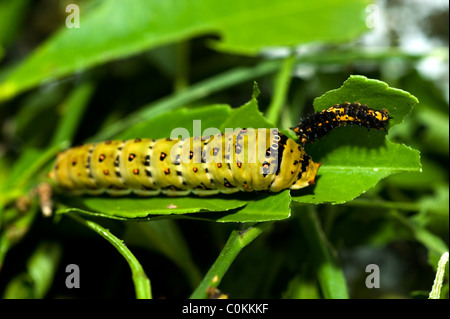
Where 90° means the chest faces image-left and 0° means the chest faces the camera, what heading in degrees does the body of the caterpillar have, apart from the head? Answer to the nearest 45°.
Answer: approximately 270°
